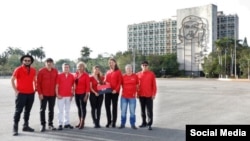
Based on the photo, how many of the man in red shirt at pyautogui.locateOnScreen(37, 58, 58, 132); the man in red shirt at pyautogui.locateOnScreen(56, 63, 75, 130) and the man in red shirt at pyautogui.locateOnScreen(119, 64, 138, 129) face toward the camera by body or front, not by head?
3

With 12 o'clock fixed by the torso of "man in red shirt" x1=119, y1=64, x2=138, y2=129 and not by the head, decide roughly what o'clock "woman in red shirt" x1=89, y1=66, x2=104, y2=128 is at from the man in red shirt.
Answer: The woman in red shirt is roughly at 3 o'clock from the man in red shirt.

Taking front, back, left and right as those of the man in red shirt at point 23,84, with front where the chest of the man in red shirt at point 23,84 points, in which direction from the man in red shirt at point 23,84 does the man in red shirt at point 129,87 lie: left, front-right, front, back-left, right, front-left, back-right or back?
front-left

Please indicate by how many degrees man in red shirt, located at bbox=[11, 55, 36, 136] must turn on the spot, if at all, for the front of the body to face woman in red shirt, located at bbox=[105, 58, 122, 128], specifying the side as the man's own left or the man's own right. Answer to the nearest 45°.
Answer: approximately 45° to the man's own left

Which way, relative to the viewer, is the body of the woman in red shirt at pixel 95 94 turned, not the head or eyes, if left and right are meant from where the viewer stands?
facing the viewer and to the right of the viewer

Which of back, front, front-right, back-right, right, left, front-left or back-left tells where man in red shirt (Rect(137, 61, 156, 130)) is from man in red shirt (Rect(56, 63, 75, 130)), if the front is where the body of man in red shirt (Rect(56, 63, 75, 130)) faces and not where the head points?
left

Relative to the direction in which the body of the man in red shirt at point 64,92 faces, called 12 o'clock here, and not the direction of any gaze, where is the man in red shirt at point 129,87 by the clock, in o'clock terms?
the man in red shirt at point 129,87 is roughly at 9 o'clock from the man in red shirt at point 64,92.

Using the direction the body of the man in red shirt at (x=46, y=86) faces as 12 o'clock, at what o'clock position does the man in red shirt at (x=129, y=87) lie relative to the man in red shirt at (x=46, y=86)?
the man in red shirt at (x=129, y=87) is roughly at 9 o'clock from the man in red shirt at (x=46, y=86).

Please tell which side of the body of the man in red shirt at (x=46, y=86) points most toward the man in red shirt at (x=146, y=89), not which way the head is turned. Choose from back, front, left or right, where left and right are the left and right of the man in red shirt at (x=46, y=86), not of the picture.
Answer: left

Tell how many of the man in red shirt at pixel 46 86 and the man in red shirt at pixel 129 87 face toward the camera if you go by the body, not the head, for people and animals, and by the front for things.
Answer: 2

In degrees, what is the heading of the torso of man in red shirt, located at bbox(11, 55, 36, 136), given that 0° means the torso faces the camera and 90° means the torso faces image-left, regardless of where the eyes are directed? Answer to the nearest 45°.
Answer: approximately 315°

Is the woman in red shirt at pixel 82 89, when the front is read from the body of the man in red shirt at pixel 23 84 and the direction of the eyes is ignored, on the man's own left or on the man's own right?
on the man's own left

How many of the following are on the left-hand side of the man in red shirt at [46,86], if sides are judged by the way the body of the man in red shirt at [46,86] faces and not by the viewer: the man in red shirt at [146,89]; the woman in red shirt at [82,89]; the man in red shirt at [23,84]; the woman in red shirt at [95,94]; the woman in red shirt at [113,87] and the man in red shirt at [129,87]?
5

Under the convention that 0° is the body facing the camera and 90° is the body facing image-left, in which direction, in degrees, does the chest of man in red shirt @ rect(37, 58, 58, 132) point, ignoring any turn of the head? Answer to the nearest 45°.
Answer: approximately 0°
